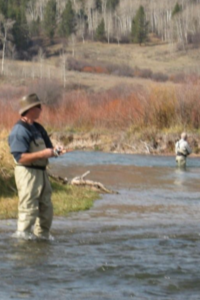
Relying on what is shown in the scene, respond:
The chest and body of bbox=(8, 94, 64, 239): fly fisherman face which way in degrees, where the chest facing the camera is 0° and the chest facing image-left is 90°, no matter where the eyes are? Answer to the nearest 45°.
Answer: approximately 315°

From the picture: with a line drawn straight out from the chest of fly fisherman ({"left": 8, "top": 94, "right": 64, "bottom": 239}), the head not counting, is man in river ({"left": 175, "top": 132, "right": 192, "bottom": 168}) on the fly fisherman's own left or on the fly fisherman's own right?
on the fly fisherman's own left
